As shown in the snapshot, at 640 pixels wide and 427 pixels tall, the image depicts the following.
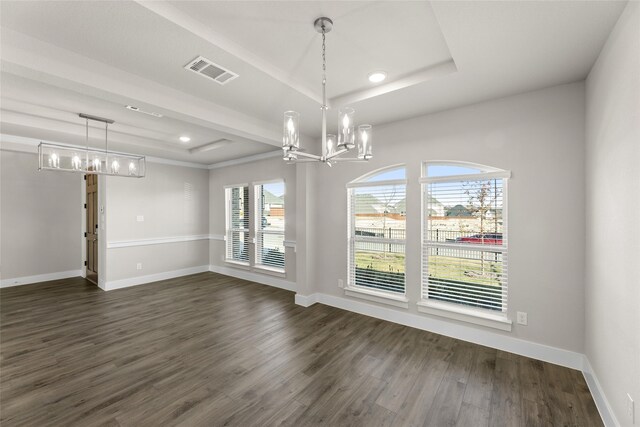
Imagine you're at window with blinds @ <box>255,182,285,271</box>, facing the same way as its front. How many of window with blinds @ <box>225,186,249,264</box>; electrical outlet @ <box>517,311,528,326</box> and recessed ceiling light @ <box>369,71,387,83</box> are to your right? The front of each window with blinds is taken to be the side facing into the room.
1

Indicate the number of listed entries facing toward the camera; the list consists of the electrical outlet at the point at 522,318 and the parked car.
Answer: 1

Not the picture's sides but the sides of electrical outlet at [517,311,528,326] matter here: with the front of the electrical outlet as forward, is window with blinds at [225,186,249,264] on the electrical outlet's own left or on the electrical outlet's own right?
on the electrical outlet's own right

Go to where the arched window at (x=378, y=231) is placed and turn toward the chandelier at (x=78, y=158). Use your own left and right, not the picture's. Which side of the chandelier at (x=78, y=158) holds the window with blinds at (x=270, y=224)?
right

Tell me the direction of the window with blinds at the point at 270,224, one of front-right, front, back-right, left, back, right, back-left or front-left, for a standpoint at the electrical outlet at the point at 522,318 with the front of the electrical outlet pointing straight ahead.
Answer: right

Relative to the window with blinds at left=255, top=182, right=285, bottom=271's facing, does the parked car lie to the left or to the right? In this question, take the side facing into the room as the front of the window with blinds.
on its left

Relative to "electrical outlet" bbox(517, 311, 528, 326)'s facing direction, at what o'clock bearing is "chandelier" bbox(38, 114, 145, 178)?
The chandelier is roughly at 2 o'clock from the electrical outlet.
